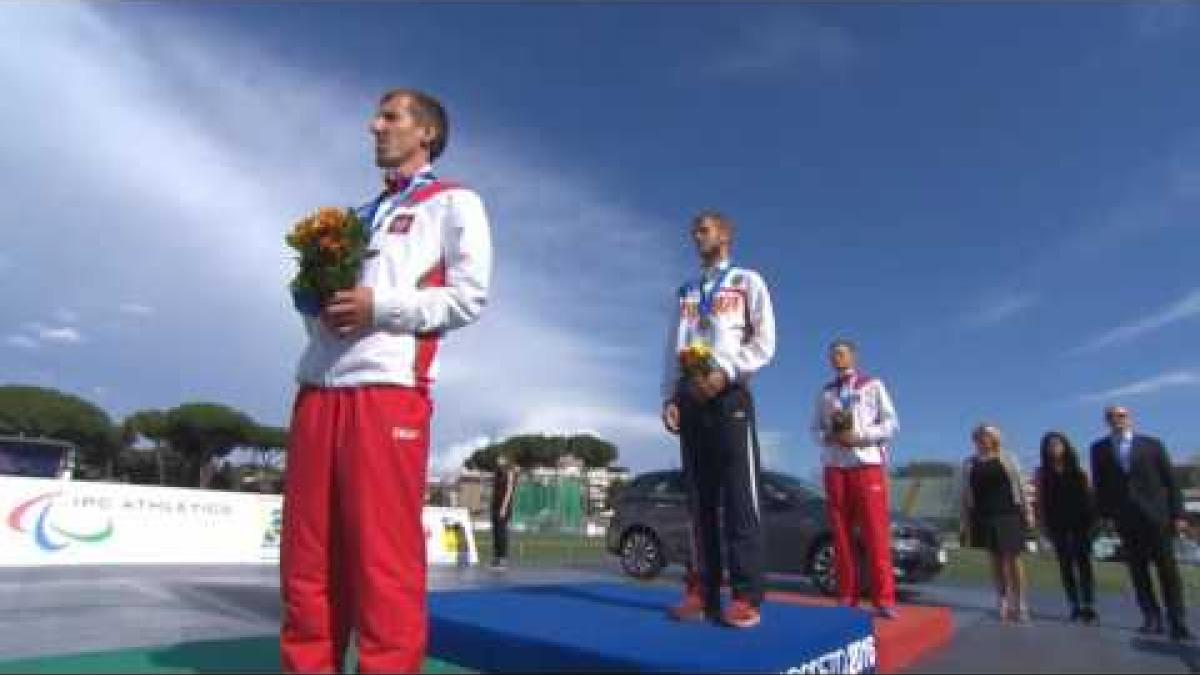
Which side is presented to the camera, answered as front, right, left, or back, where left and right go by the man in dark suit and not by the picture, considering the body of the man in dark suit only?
front

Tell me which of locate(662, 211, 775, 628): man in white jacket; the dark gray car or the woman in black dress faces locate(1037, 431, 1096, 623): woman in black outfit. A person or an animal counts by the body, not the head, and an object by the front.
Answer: the dark gray car

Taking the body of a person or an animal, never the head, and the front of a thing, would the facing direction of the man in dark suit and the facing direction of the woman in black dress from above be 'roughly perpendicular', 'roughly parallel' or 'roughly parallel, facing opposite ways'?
roughly parallel

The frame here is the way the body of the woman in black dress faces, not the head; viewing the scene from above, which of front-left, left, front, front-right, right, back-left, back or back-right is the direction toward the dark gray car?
back-right

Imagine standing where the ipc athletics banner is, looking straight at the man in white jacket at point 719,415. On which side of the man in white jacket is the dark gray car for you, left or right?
left

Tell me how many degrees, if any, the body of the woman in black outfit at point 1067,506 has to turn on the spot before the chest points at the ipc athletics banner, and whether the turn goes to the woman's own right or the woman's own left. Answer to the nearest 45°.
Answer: approximately 90° to the woman's own right

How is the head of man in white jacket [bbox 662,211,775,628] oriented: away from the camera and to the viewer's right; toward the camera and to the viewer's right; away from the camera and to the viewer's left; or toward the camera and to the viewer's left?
toward the camera and to the viewer's left

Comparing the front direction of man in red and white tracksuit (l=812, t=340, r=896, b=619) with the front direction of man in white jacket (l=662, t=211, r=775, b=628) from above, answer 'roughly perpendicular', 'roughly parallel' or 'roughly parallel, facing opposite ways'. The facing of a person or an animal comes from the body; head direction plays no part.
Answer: roughly parallel

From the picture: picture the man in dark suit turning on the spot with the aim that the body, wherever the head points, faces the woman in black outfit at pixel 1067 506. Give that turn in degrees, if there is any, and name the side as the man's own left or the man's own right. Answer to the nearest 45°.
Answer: approximately 135° to the man's own right

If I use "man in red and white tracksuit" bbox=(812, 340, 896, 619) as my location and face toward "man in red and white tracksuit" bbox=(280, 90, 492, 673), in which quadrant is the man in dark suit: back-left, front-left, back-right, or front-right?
back-left

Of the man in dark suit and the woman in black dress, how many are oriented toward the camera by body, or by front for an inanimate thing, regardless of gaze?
2

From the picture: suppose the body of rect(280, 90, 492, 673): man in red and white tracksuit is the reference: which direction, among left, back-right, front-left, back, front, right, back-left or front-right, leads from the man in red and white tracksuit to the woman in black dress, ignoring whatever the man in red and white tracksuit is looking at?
back

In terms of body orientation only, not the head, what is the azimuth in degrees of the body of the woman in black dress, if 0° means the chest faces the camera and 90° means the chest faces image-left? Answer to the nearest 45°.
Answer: approximately 0°

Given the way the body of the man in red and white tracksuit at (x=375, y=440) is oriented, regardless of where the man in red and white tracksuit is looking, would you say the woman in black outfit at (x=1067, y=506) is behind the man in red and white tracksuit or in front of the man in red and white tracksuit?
behind

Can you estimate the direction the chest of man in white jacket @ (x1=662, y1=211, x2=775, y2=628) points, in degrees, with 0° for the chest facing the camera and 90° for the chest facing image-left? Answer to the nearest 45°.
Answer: approximately 45°

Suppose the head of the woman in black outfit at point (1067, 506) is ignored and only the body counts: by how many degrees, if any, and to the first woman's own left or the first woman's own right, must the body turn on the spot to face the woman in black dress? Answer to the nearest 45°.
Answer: approximately 45° to the first woman's own right
